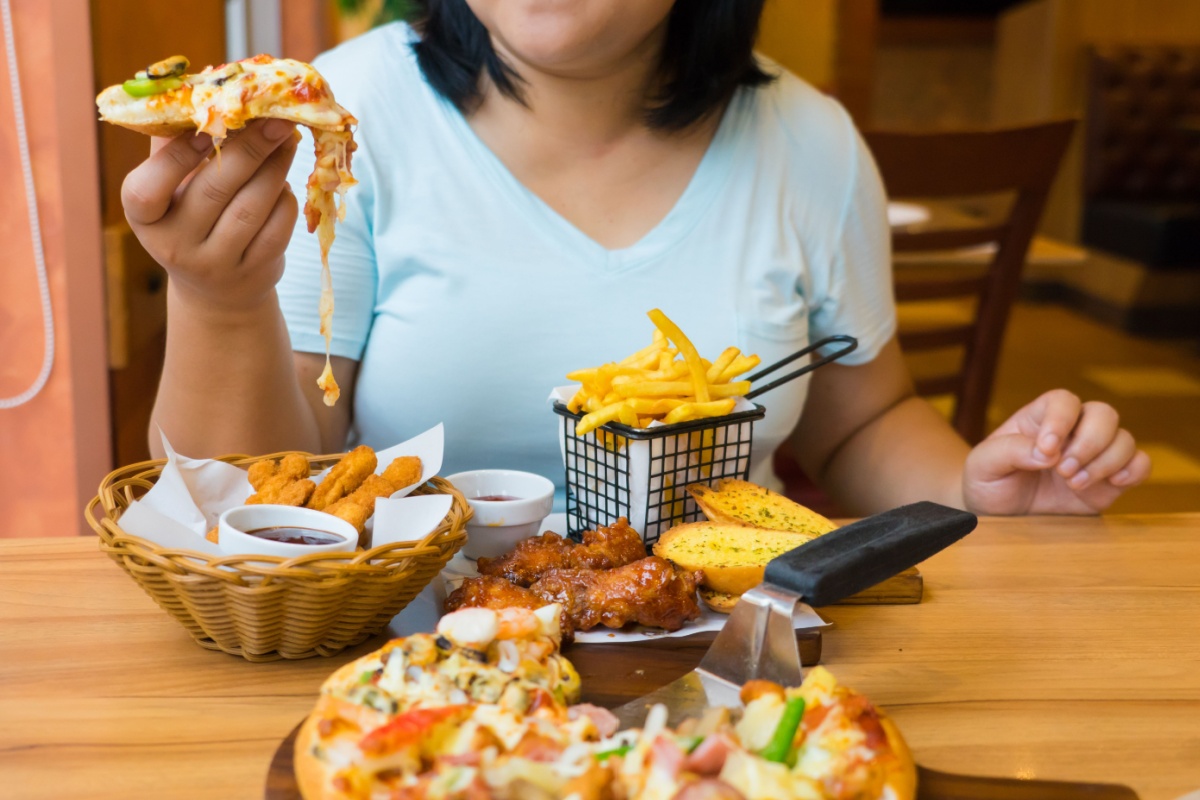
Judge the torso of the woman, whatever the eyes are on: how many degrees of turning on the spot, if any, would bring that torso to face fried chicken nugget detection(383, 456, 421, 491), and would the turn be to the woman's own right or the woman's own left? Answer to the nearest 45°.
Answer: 0° — they already face it

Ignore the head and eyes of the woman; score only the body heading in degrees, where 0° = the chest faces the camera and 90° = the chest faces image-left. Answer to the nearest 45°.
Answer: approximately 0°

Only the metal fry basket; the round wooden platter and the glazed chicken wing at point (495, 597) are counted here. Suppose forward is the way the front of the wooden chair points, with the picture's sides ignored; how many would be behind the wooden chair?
3

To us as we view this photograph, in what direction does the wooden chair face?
facing away from the viewer

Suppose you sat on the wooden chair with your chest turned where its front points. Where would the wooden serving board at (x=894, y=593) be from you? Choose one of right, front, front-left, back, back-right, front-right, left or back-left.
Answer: back

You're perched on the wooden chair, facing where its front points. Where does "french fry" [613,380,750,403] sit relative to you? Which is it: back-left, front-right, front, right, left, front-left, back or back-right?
back

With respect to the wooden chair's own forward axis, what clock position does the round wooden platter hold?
The round wooden platter is roughly at 6 o'clock from the wooden chair.

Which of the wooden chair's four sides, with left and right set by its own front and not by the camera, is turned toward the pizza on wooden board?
back

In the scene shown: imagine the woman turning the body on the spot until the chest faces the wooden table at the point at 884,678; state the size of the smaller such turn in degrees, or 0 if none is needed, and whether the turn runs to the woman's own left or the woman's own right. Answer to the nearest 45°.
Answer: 0° — they already face it

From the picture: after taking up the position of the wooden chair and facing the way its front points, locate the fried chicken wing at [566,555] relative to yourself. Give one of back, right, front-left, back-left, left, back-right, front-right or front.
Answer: back

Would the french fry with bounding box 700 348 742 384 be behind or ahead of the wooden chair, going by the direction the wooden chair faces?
behind

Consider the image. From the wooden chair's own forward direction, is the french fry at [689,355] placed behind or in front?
behind
